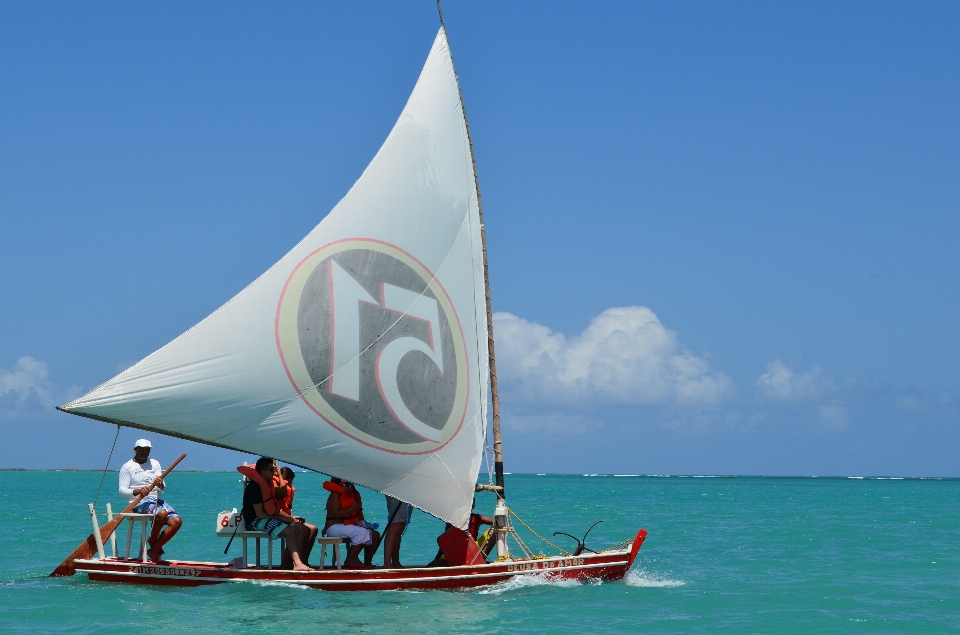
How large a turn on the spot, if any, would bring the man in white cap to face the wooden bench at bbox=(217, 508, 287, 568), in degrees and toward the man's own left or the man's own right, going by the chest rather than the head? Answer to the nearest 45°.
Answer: approximately 45° to the man's own left

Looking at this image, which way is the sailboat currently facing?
to the viewer's right

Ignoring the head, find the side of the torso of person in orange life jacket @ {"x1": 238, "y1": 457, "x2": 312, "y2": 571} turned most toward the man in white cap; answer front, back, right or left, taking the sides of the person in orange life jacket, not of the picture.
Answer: back

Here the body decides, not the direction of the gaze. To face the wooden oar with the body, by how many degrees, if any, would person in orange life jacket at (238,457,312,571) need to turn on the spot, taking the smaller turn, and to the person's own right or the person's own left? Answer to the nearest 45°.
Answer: approximately 135° to the person's own left

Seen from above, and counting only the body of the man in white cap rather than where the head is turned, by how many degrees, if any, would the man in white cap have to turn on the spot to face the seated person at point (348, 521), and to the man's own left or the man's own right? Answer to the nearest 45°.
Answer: approximately 45° to the man's own left

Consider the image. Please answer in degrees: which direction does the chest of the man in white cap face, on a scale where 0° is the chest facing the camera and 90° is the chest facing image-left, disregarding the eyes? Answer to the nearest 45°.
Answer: approximately 315°

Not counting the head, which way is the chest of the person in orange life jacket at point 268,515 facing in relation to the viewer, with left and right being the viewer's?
facing to the right of the viewer

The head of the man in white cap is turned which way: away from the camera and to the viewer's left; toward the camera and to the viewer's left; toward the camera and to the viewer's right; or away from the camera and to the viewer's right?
toward the camera and to the viewer's right
